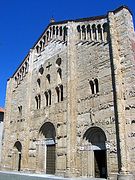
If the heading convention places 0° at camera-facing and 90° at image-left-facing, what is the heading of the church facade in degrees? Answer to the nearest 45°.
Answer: approximately 45°
